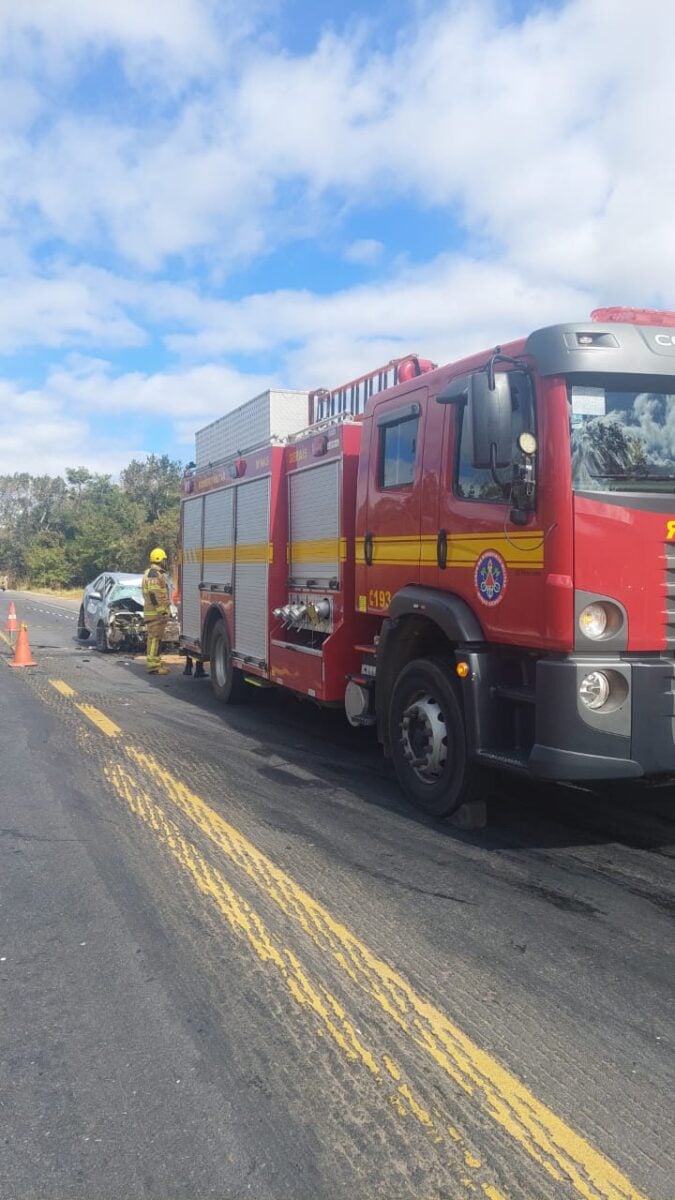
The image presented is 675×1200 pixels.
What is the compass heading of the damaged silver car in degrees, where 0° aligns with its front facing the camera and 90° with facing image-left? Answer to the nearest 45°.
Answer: approximately 315°

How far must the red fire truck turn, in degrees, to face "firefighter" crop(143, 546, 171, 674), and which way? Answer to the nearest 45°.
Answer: approximately 180°

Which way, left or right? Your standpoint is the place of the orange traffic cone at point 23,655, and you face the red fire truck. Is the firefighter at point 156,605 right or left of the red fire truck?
left

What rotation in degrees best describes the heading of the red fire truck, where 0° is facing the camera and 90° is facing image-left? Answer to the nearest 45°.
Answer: approximately 315°

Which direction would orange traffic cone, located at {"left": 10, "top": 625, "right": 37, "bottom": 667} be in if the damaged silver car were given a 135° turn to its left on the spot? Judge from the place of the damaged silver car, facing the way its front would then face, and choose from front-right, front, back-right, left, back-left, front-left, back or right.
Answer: back-left

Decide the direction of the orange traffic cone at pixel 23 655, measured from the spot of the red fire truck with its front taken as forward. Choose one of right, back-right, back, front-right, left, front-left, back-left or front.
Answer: back
